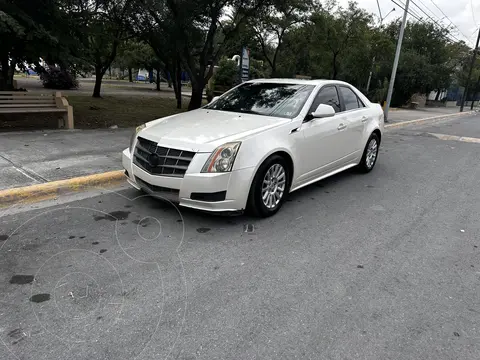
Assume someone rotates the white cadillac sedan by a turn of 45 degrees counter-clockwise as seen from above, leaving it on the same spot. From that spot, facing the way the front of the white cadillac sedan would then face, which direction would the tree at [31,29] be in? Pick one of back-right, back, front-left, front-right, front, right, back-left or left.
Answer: back-right

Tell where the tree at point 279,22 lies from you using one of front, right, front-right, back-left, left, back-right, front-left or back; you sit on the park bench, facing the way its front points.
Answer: left

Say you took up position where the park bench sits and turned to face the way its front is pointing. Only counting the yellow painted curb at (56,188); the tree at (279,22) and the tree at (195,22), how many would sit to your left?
2

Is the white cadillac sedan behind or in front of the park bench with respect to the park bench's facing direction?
in front

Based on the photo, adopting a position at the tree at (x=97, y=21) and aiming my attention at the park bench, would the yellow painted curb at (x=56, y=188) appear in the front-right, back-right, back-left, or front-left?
front-left

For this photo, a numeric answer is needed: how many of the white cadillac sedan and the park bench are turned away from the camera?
0

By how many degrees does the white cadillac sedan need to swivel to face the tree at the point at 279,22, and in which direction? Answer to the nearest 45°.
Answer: approximately 135° to its right

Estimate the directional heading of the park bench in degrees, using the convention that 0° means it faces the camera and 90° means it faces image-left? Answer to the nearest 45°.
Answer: approximately 315°

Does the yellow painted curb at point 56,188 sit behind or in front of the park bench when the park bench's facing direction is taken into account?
in front

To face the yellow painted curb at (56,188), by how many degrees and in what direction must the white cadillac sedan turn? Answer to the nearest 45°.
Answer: approximately 45° to its right

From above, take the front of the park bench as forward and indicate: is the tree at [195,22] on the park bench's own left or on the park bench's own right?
on the park bench's own left

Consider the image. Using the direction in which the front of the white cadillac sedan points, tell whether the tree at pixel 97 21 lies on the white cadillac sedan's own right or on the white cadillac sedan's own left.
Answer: on the white cadillac sedan's own right

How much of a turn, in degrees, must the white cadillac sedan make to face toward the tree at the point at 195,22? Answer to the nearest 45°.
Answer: approximately 135° to its right

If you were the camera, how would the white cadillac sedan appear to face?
facing the viewer and to the left of the viewer
